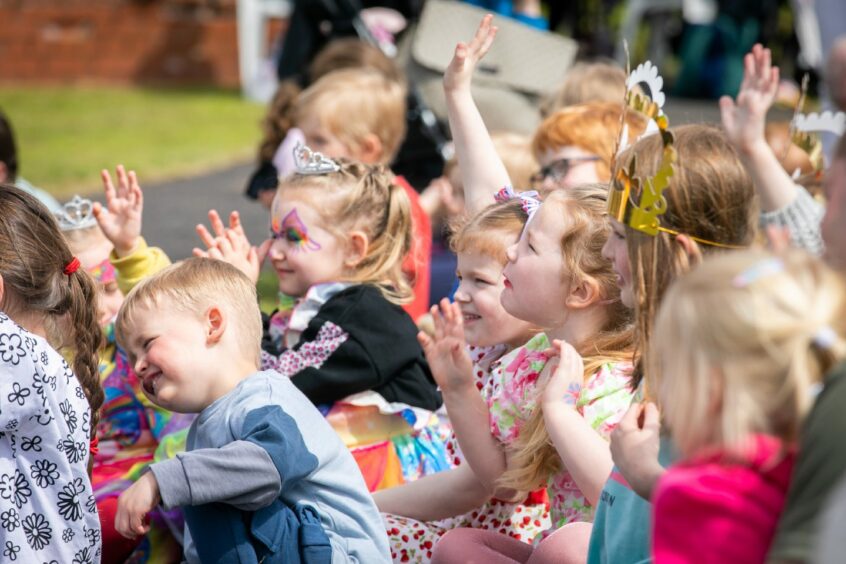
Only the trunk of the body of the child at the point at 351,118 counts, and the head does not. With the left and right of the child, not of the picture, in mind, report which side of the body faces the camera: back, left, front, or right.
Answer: left

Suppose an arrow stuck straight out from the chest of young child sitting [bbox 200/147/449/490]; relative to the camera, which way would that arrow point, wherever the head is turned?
to the viewer's left

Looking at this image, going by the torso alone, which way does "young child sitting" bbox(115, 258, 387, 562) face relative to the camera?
to the viewer's left

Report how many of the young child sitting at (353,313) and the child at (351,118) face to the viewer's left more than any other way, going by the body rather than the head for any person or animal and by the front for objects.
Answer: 2

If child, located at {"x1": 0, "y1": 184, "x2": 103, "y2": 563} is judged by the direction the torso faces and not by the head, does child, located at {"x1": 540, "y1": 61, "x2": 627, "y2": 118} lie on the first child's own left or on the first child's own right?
on the first child's own right

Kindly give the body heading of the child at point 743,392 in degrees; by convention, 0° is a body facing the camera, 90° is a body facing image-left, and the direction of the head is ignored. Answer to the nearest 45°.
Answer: approximately 135°

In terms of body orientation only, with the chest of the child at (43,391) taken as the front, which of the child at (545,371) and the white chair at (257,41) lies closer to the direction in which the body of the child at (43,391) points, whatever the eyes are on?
the white chair

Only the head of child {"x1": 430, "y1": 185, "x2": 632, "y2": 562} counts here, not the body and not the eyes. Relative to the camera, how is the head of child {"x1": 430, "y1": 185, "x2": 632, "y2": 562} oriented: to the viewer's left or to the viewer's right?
to the viewer's left

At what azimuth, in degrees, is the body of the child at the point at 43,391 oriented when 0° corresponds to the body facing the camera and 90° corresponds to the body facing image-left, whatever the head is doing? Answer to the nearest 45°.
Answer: approximately 135°
